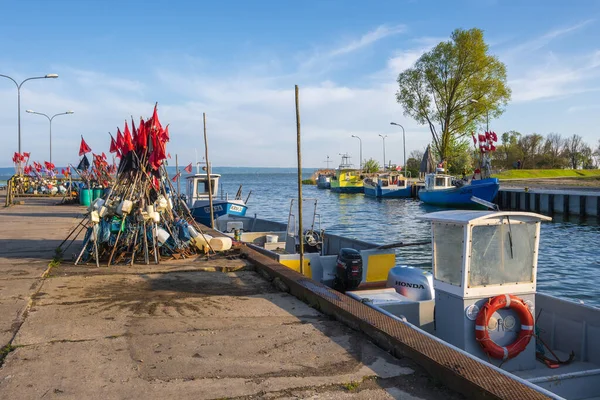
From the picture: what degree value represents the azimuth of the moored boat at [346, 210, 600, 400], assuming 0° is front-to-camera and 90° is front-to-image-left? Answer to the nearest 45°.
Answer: approximately 315°

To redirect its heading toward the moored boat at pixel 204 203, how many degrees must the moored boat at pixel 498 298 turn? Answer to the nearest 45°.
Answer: approximately 180°

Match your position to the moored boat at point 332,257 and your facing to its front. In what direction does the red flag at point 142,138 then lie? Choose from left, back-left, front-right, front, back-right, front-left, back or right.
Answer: front-left

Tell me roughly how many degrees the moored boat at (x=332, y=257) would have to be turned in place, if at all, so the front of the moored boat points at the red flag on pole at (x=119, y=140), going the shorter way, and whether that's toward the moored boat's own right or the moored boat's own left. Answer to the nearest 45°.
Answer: approximately 45° to the moored boat's own left

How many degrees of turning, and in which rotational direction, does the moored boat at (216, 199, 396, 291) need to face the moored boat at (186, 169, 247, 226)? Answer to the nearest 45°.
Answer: approximately 45° to its right

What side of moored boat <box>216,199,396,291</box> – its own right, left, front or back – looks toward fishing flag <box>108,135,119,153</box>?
left

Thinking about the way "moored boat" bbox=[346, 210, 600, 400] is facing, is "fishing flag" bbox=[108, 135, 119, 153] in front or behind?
behind

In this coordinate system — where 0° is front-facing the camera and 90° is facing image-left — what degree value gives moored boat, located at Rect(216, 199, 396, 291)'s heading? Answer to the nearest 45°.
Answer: approximately 135°

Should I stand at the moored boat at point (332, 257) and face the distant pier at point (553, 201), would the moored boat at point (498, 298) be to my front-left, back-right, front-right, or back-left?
back-right

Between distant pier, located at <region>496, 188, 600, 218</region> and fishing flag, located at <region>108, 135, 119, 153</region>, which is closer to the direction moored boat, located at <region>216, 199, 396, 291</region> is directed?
the fishing flag

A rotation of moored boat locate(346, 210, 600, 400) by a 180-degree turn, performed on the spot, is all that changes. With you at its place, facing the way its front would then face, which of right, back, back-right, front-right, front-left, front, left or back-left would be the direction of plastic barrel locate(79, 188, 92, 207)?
front

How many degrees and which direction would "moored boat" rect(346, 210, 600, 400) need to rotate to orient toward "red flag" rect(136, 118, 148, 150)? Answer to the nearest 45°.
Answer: approximately 180°

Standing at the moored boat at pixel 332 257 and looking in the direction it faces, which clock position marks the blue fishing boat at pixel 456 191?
The blue fishing boat is roughly at 2 o'clock from the moored boat.

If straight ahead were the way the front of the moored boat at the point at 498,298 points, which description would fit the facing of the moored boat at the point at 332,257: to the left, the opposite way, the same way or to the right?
the opposite way
